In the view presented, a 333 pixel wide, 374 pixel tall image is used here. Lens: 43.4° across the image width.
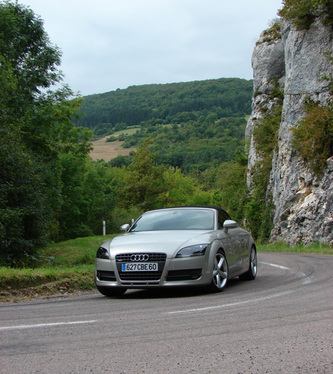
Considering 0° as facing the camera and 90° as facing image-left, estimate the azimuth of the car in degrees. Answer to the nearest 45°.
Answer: approximately 45°

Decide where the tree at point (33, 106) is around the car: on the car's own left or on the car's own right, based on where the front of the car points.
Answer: on the car's own right
